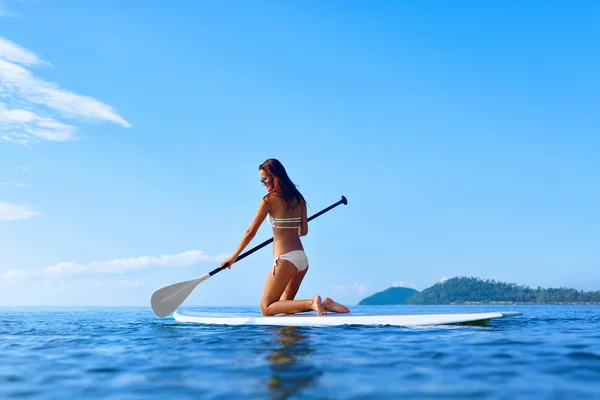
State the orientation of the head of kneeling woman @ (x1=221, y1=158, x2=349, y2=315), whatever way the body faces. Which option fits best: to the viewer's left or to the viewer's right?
to the viewer's left

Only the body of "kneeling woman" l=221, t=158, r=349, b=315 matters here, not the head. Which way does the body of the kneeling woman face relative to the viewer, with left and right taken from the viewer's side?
facing away from the viewer and to the left of the viewer

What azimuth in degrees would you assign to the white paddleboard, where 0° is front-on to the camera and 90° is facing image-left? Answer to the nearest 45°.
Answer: approximately 90°
